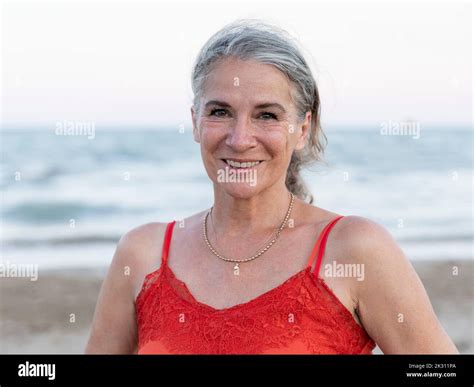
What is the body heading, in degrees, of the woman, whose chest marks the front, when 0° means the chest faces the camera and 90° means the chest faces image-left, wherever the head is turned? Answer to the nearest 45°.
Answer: approximately 0°
